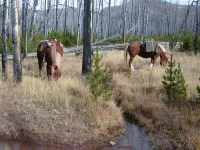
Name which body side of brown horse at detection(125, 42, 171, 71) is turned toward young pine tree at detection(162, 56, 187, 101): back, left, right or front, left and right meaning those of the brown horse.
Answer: right

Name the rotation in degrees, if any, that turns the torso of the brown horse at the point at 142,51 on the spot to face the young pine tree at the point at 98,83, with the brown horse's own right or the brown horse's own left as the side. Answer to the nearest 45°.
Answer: approximately 90° to the brown horse's own right
